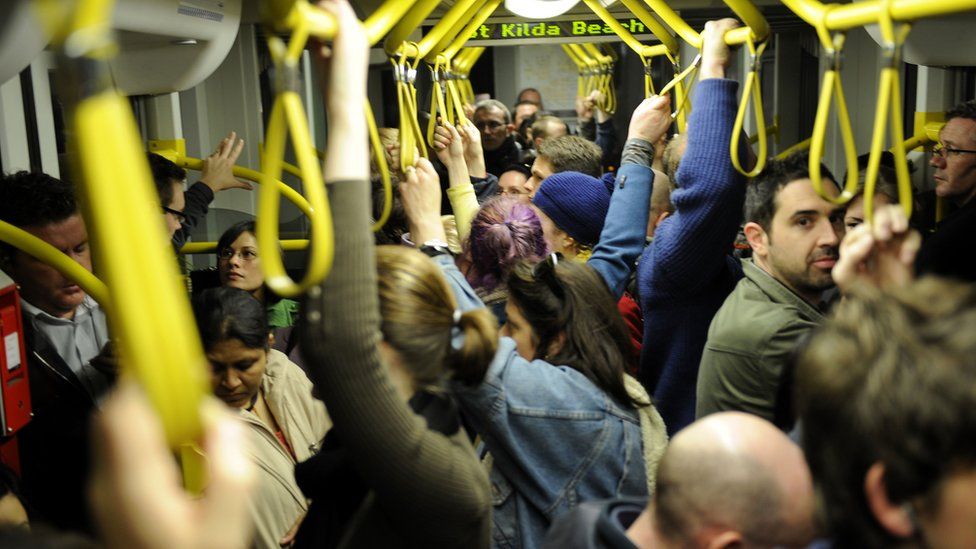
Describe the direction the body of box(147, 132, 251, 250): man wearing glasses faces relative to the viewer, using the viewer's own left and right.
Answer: facing to the right of the viewer

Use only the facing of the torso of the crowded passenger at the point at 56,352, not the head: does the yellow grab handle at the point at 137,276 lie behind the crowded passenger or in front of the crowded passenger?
in front

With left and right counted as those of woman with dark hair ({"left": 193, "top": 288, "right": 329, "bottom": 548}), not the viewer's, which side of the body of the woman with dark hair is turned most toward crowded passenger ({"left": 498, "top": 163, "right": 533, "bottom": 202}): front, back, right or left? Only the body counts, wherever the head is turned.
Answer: back

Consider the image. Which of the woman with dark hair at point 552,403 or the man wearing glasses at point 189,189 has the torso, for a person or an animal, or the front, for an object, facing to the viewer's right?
the man wearing glasses

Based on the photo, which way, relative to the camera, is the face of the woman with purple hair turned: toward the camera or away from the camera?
away from the camera

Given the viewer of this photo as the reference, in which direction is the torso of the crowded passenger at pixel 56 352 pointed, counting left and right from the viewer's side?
facing the viewer and to the right of the viewer

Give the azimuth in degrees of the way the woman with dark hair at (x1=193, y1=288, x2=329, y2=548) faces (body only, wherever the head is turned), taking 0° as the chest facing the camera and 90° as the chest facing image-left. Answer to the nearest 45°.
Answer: approximately 45°

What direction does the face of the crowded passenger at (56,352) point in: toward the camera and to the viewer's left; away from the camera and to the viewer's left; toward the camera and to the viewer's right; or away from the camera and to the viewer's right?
toward the camera and to the viewer's right
